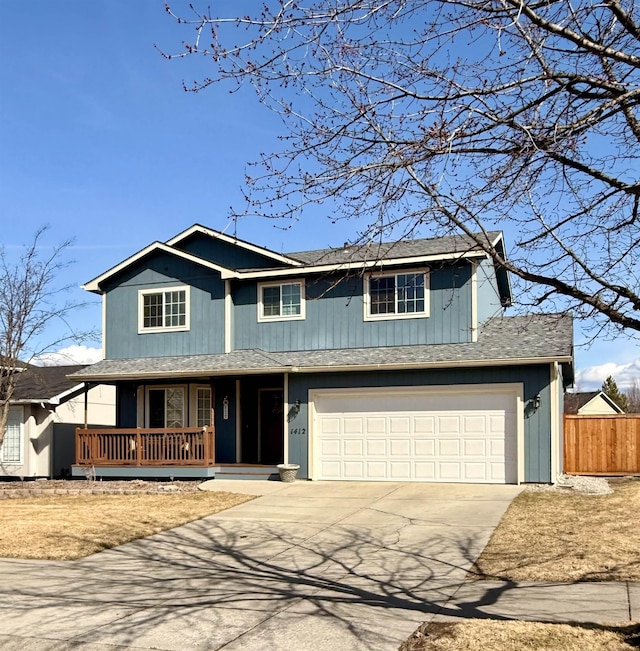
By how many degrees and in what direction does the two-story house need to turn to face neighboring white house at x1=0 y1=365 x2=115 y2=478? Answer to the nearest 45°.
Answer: approximately 135° to its right

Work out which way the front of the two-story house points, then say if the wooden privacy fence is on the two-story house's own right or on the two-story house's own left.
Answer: on the two-story house's own left

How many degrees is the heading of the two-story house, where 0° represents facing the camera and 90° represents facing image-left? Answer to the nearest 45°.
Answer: approximately 0°
